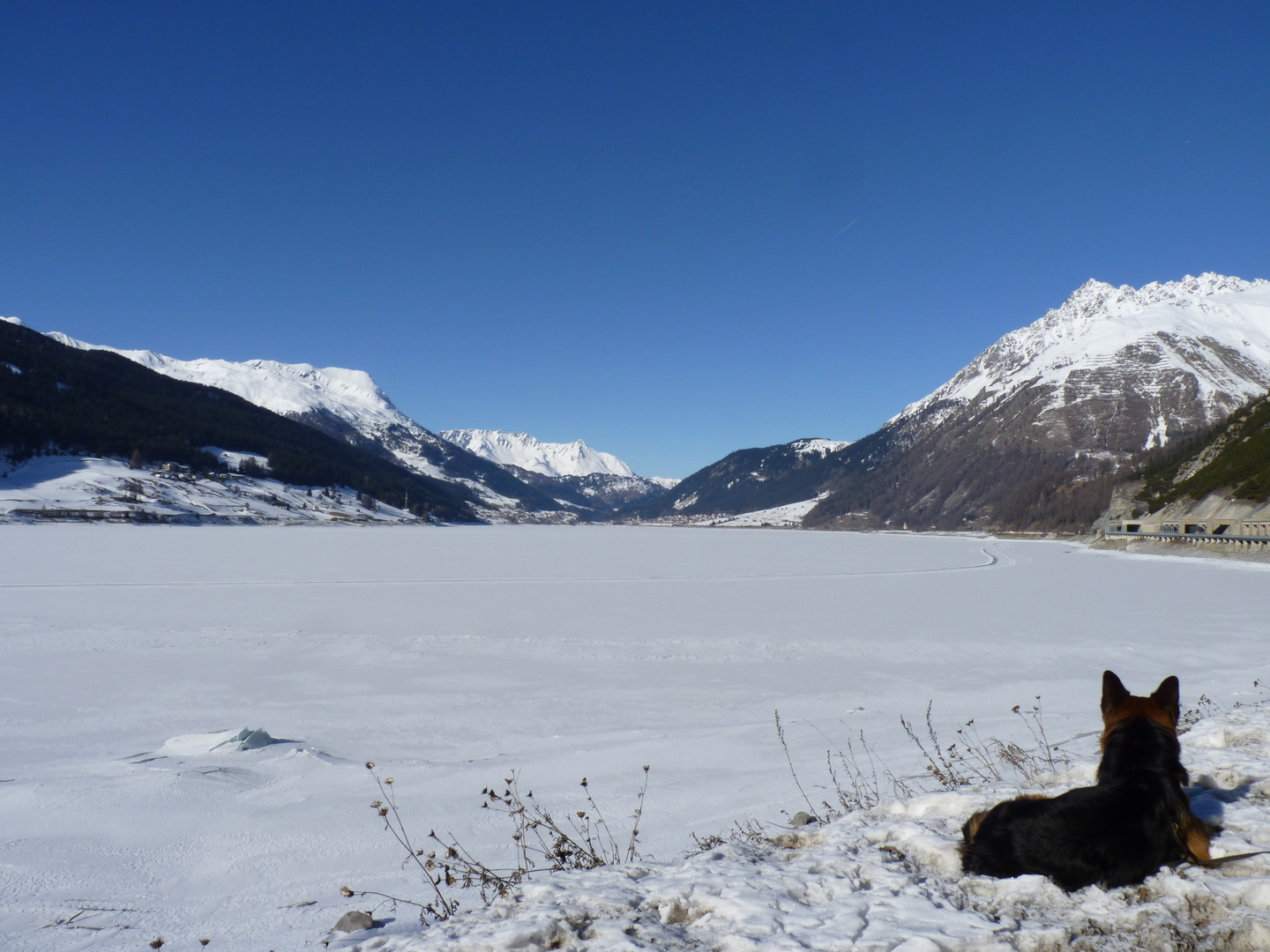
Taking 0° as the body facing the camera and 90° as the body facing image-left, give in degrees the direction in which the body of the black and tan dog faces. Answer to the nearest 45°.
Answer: approximately 225°
